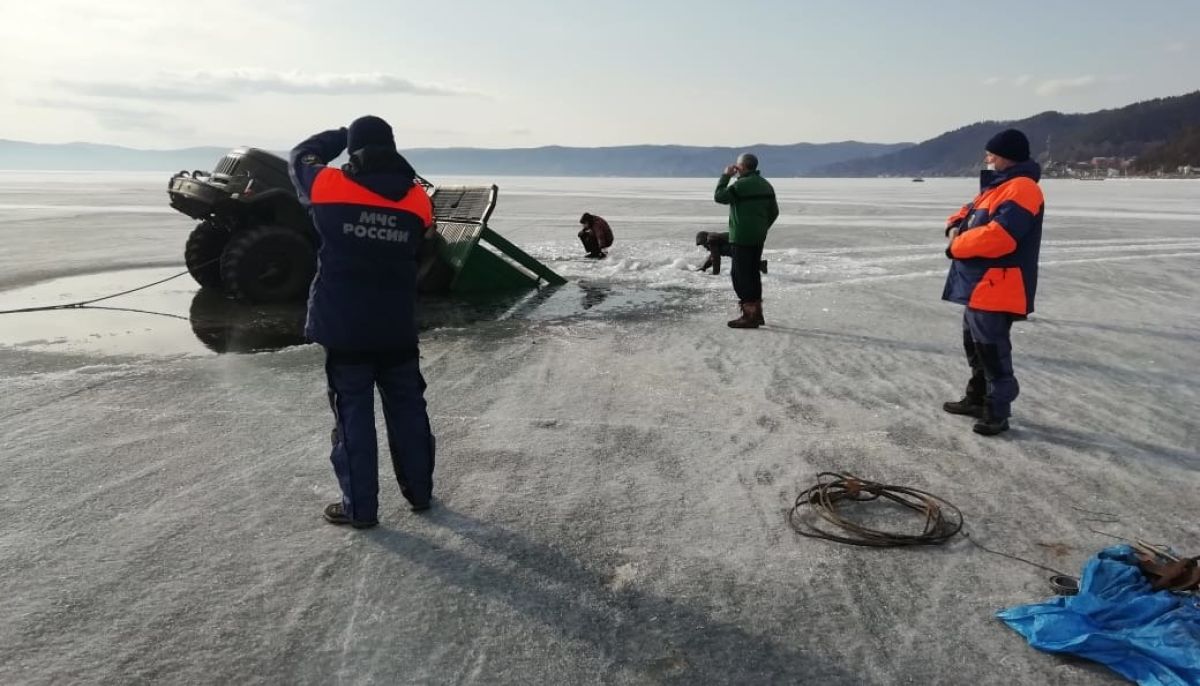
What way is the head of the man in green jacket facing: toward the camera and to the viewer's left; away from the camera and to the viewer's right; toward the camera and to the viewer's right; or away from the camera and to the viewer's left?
away from the camera and to the viewer's left

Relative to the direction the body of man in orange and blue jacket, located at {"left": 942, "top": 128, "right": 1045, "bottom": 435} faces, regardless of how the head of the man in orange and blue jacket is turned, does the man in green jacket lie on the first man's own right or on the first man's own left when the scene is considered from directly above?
on the first man's own right

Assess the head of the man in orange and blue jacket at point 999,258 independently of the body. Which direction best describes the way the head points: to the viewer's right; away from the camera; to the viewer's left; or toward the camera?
to the viewer's left

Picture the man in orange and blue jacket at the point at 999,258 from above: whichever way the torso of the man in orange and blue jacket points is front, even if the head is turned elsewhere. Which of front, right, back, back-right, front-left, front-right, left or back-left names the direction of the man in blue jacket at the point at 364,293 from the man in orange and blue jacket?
front-left

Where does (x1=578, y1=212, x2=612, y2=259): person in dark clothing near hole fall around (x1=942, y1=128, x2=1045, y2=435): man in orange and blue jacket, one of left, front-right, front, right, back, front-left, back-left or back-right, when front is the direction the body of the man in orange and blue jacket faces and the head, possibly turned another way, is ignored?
front-right

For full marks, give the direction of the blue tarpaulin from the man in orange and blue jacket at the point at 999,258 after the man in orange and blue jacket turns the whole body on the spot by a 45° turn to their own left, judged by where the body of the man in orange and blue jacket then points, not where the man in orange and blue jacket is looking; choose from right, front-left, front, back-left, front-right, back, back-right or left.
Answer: front-left

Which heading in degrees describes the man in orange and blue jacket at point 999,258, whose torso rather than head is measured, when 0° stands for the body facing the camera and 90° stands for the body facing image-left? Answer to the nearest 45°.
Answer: approximately 90°
